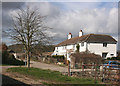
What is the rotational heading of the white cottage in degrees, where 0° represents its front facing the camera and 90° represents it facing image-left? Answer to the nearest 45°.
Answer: approximately 45°
